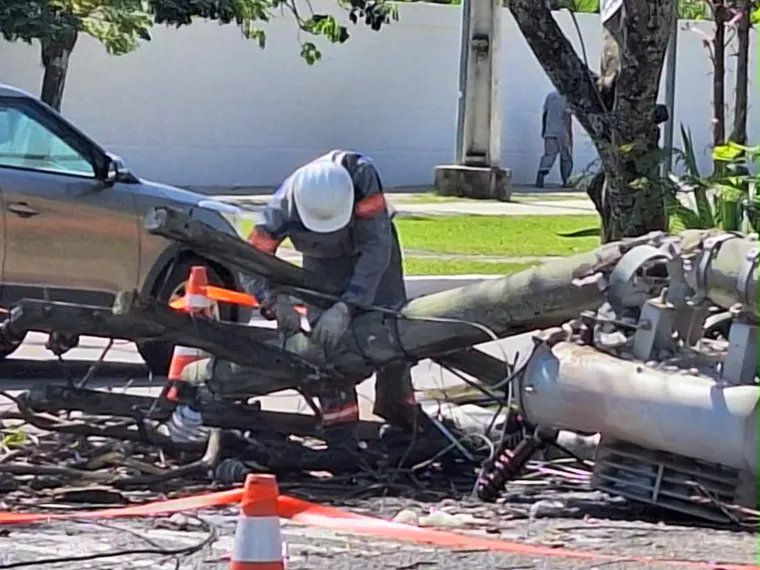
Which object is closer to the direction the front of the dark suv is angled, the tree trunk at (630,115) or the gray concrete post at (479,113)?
the tree trunk

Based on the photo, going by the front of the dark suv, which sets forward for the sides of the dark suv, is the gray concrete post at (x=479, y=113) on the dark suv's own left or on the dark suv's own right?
on the dark suv's own left

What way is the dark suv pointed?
to the viewer's right

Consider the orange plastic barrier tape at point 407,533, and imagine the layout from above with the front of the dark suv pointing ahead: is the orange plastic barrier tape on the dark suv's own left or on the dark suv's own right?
on the dark suv's own right

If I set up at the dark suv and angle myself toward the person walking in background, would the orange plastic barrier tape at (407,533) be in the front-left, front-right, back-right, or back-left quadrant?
back-right

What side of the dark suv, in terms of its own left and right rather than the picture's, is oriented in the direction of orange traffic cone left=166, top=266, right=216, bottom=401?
right

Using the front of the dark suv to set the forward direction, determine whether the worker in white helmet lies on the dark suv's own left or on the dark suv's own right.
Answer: on the dark suv's own right

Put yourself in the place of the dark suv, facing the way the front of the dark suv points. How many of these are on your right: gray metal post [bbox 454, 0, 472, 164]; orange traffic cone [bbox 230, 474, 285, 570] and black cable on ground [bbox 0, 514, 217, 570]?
2

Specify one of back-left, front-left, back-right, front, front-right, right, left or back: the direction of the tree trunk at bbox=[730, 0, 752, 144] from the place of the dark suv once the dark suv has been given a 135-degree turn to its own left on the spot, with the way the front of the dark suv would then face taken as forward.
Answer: right

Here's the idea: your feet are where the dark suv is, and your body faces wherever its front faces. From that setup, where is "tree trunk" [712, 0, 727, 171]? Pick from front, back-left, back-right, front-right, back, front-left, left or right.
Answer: front-left
